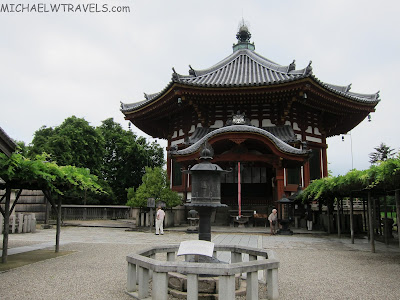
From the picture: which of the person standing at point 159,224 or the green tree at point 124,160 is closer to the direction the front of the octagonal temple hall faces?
the person standing

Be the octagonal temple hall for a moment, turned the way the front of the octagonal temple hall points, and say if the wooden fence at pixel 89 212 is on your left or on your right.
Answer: on your right

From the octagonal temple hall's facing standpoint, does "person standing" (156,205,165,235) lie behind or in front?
in front

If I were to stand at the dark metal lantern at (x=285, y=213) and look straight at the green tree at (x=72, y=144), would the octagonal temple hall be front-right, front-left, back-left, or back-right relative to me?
front-right

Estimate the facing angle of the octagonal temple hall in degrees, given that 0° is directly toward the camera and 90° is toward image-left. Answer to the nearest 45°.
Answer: approximately 0°

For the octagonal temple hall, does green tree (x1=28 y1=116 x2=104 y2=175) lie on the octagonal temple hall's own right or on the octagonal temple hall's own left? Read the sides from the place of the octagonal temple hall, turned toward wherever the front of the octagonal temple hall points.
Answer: on the octagonal temple hall's own right

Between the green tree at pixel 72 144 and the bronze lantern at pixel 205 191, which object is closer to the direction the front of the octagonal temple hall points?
the bronze lantern

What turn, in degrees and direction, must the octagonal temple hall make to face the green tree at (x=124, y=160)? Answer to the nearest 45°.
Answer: approximately 135° to its right

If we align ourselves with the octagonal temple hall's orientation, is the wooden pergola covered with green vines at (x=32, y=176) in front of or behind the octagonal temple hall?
in front

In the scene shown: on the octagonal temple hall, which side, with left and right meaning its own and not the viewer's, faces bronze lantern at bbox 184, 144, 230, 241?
front
